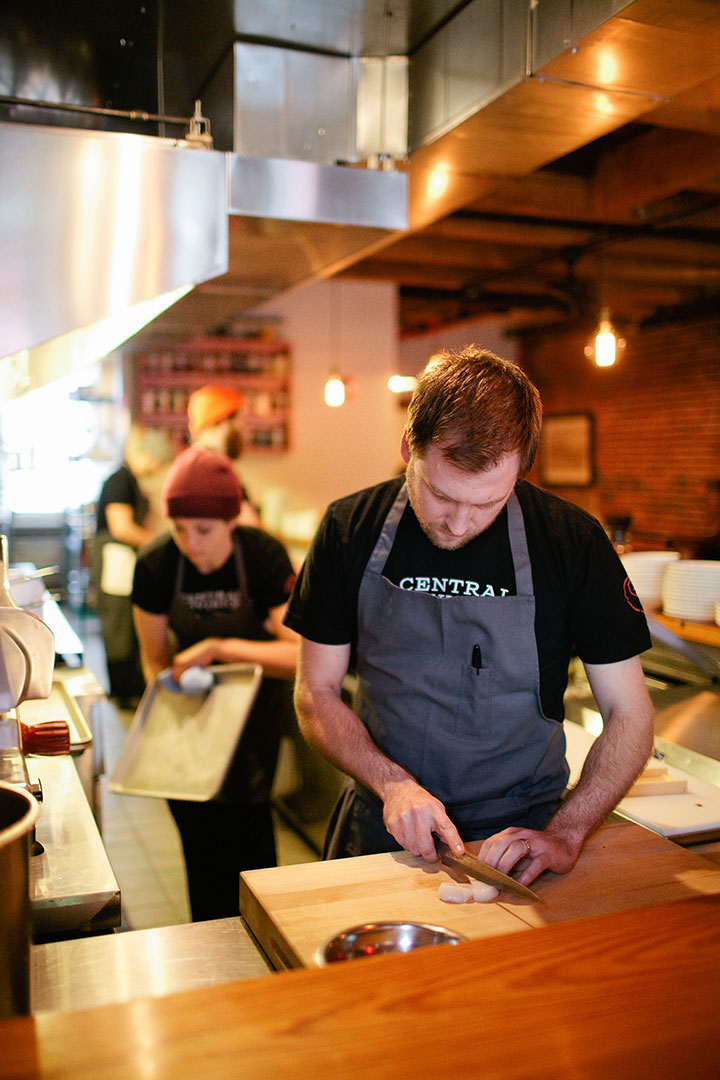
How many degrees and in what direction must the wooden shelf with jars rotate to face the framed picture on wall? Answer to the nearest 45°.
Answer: approximately 135° to its left

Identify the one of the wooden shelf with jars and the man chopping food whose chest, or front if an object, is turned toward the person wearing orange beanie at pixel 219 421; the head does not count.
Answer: the wooden shelf with jars

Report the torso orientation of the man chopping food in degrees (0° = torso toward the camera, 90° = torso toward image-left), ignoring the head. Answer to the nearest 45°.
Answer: approximately 0°

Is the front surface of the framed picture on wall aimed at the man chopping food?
yes

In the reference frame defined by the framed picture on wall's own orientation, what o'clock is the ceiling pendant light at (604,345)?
The ceiling pendant light is roughly at 12 o'clock from the framed picture on wall.

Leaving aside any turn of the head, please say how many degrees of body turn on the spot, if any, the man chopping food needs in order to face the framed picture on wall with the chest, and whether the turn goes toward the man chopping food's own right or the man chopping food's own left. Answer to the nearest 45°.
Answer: approximately 180°

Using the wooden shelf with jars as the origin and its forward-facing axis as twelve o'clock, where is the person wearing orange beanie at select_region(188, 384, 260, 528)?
The person wearing orange beanie is roughly at 12 o'clock from the wooden shelf with jars.
